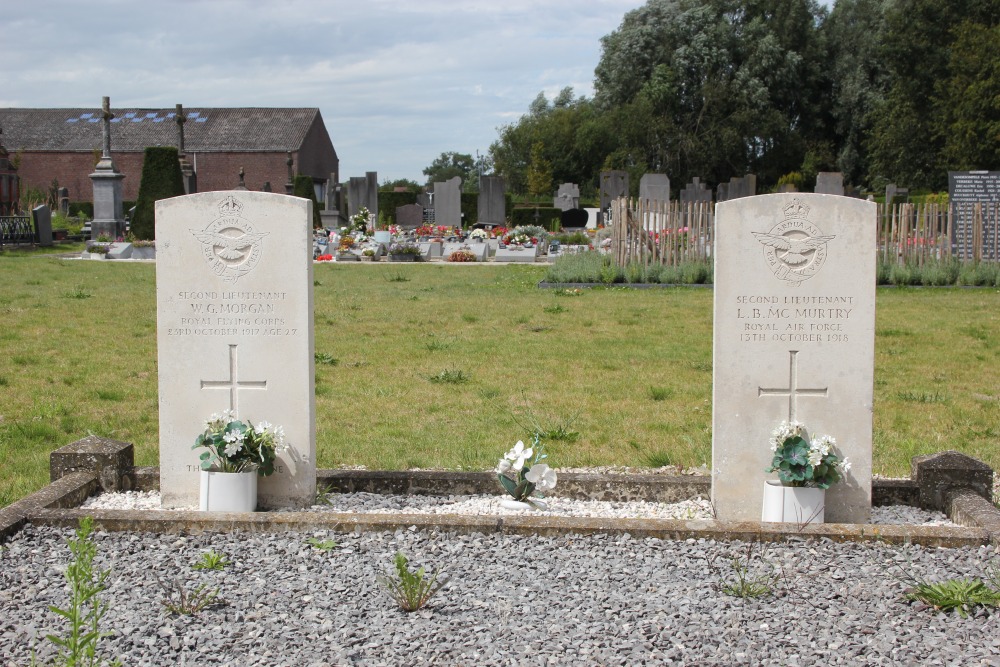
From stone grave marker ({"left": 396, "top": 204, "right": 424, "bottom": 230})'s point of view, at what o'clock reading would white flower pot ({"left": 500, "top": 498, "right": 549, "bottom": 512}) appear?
The white flower pot is roughly at 12 o'clock from the stone grave marker.

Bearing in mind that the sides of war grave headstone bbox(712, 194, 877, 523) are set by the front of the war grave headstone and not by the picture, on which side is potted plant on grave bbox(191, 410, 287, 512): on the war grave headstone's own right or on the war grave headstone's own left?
on the war grave headstone's own right

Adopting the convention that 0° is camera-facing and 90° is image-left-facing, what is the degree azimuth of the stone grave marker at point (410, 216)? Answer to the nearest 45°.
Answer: approximately 0°

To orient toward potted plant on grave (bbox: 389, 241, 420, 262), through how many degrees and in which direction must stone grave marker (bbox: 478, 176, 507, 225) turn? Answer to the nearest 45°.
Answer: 0° — it already faces it

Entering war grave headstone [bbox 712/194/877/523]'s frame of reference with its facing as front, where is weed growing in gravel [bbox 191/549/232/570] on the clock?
The weed growing in gravel is roughly at 2 o'clock from the war grave headstone.

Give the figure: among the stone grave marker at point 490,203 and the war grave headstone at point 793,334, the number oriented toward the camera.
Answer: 2
